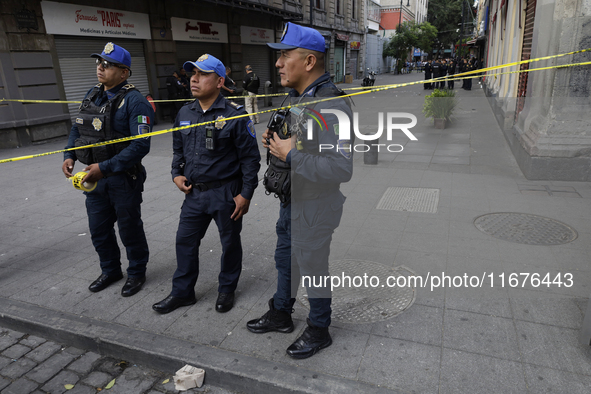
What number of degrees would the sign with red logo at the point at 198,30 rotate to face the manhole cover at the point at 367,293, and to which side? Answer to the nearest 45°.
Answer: approximately 45° to its right

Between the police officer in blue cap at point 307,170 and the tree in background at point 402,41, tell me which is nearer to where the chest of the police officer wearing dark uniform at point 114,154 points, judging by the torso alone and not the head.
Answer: the police officer in blue cap

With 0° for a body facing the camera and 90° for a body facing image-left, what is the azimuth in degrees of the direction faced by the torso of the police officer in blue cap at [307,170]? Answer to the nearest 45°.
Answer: approximately 90°

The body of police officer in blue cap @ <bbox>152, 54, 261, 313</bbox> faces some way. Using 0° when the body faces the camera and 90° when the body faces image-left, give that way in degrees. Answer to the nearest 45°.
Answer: approximately 45°

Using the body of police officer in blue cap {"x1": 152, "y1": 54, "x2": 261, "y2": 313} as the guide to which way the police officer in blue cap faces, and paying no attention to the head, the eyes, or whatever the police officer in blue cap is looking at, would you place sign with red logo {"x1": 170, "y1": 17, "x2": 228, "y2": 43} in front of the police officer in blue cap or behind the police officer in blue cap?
behind

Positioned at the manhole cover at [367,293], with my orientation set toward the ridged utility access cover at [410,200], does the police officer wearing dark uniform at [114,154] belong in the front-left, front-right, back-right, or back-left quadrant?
back-left

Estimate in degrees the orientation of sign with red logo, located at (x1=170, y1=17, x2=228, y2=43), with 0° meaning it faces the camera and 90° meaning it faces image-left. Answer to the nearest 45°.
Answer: approximately 315°

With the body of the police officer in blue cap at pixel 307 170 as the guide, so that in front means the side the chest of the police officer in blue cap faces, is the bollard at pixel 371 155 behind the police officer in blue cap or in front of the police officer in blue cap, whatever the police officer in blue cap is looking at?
behind

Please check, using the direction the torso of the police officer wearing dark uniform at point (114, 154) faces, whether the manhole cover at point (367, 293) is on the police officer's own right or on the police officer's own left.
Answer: on the police officer's own left

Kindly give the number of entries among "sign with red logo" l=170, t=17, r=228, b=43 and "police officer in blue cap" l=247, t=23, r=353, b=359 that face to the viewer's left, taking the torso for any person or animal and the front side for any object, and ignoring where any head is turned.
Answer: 1
